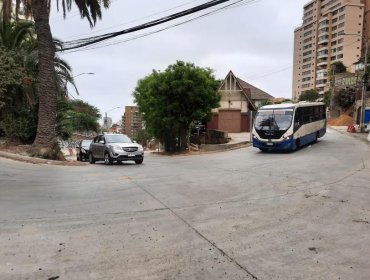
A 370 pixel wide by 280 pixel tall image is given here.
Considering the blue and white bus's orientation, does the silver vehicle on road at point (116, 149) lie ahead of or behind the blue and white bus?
ahead

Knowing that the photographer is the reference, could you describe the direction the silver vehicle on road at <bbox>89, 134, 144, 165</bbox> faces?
facing the viewer and to the right of the viewer

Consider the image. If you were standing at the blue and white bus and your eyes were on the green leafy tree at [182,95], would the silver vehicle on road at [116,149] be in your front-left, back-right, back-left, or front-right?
front-left

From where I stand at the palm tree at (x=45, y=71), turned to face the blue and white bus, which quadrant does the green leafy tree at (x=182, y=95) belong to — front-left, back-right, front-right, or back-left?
front-left

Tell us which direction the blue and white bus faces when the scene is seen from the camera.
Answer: facing the viewer and to the left of the viewer

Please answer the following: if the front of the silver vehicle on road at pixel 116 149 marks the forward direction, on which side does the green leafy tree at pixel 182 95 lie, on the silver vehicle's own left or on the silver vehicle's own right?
on the silver vehicle's own left

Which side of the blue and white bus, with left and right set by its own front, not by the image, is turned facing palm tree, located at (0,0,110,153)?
front

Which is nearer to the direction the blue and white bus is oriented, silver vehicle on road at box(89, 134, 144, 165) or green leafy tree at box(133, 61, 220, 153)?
the silver vehicle on road

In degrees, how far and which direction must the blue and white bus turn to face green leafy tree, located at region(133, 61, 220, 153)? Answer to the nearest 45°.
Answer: approximately 90° to its right

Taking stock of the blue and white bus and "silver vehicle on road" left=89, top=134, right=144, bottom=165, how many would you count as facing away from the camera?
0

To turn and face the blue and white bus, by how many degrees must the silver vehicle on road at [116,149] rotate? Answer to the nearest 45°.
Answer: approximately 45° to its left
